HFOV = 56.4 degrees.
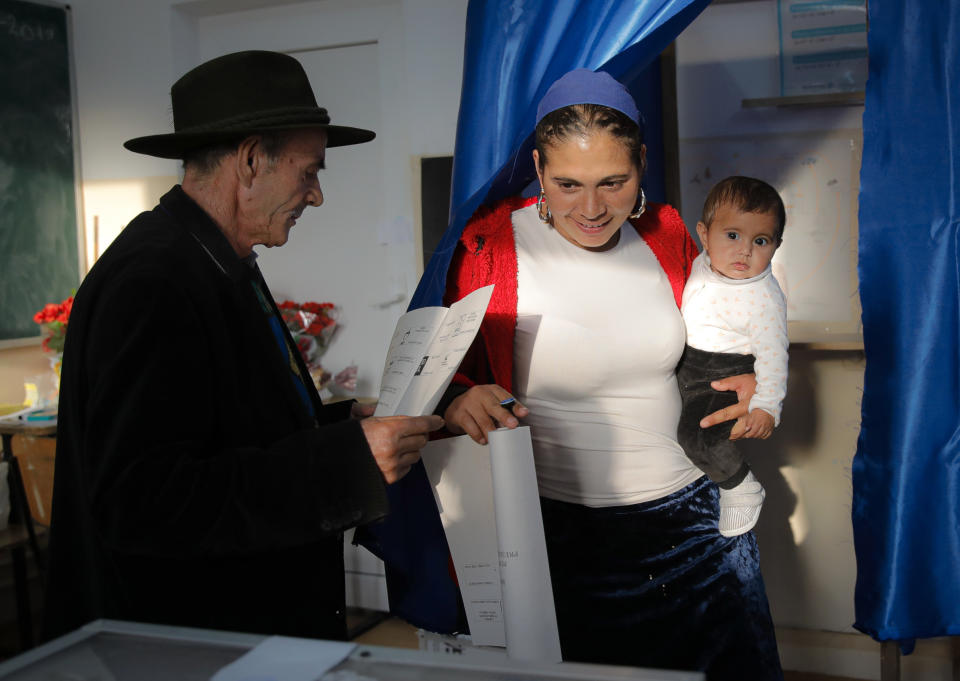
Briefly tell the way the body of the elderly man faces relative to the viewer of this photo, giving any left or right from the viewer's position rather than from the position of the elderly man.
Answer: facing to the right of the viewer

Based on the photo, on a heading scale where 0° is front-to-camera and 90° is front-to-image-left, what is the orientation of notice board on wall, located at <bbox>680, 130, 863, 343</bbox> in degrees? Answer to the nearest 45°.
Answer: approximately 0°

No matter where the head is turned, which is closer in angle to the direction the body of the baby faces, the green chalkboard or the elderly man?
the elderly man

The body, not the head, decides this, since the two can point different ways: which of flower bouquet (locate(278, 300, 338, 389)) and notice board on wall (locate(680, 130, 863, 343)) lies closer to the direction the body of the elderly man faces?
the notice board on wall

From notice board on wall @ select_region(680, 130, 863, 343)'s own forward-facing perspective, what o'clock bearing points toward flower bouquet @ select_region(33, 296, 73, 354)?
The flower bouquet is roughly at 3 o'clock from the notice board on wall.
